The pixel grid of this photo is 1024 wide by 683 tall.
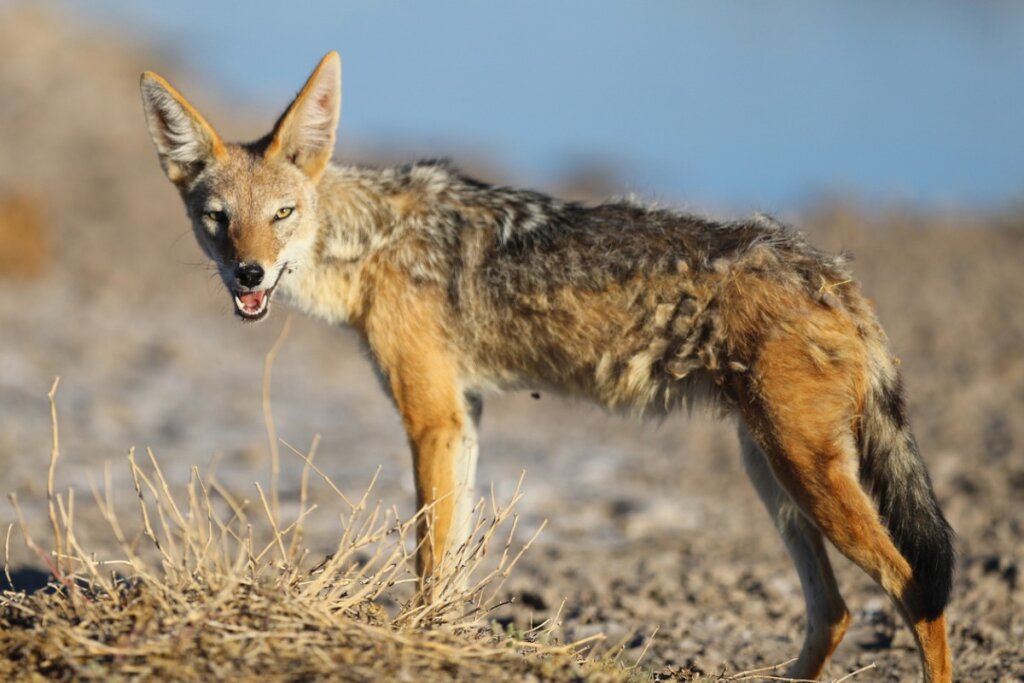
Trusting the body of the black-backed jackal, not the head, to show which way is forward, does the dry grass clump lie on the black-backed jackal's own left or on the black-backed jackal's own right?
on the black-backed jackal's own left

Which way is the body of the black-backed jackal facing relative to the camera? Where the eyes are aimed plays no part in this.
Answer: to the viewer's left
